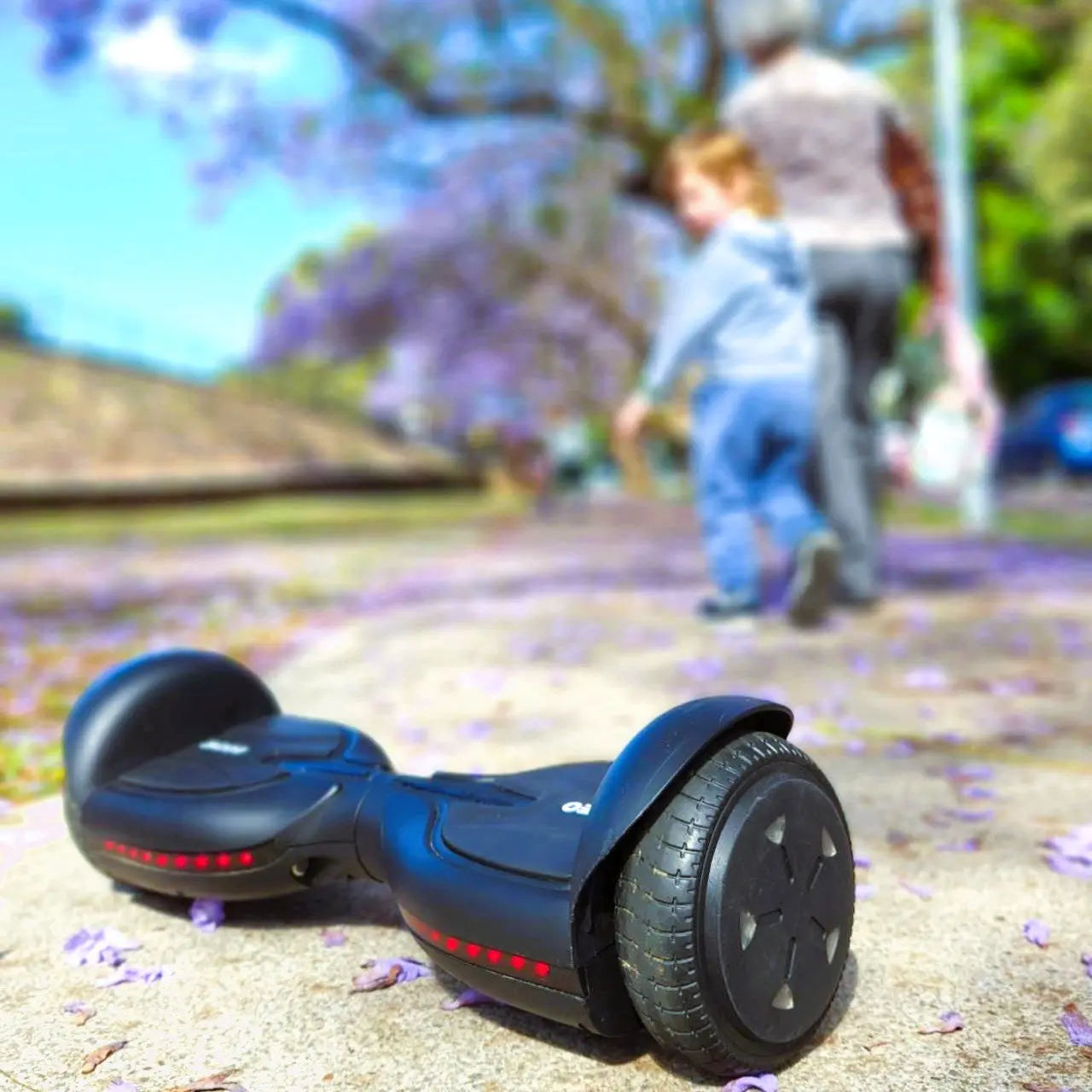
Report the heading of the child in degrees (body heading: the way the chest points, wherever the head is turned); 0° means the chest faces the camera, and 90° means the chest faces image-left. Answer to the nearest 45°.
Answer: approximately 135°

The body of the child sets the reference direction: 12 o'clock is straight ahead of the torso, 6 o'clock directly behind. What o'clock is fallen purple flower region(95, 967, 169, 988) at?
The fallen purple flower is roughly at 8 o'clock from the child.

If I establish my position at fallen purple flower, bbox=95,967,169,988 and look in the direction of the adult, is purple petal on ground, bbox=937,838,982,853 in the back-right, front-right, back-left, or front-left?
front-right

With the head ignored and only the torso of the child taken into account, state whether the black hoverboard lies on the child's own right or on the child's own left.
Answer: on the child's own left

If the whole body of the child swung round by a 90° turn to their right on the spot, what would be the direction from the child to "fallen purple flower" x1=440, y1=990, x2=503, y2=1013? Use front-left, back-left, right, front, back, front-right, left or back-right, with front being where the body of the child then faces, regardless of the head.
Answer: back-right

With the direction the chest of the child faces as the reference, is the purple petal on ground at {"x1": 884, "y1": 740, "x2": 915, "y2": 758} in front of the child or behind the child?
behind

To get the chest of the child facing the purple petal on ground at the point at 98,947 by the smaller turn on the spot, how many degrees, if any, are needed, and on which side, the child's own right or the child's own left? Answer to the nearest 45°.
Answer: approximately 135° to the child's own left

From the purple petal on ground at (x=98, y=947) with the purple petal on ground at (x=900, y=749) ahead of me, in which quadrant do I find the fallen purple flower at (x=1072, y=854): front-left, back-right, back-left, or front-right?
front-right
